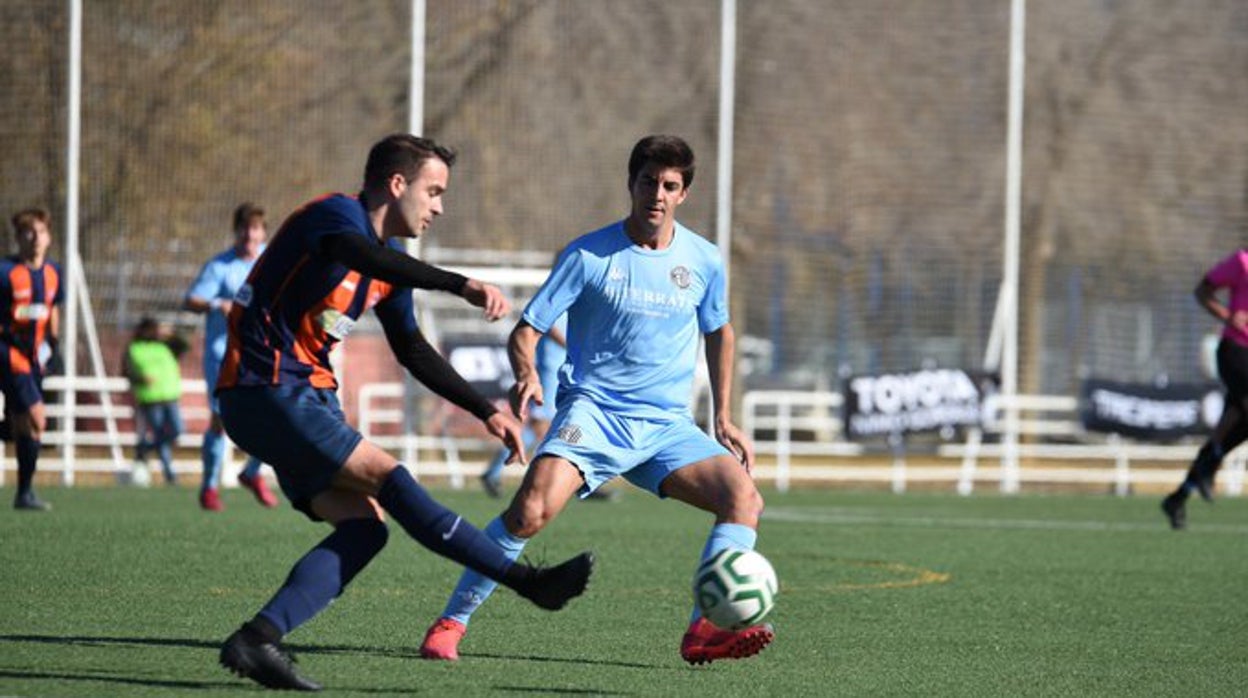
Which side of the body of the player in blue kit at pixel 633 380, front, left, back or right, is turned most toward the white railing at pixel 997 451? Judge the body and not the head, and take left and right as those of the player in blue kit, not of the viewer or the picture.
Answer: back

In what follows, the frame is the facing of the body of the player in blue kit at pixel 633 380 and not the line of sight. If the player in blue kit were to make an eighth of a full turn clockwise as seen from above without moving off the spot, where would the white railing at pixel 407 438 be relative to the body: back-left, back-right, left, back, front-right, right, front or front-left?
back-right

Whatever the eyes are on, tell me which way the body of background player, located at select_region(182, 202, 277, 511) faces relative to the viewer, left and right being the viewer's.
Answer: facing the viewer and to the right of the viewer

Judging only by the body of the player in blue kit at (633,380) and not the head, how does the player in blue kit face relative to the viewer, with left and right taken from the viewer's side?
facing the viewer

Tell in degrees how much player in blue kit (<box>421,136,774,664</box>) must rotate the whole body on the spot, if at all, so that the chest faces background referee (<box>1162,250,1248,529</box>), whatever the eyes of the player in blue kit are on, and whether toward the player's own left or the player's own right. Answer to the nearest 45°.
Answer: approximately 135° to the player's own left

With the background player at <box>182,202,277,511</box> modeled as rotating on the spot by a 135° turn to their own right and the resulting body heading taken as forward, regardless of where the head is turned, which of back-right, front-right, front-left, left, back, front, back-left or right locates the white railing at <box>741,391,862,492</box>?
back-right

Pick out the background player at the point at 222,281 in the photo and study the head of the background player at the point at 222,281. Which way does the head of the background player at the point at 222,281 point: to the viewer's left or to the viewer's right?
to the viewer's right

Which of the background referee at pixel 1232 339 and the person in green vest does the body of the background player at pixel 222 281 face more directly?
the background referee

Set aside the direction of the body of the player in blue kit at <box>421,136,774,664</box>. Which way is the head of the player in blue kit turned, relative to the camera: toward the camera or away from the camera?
toward the camera
